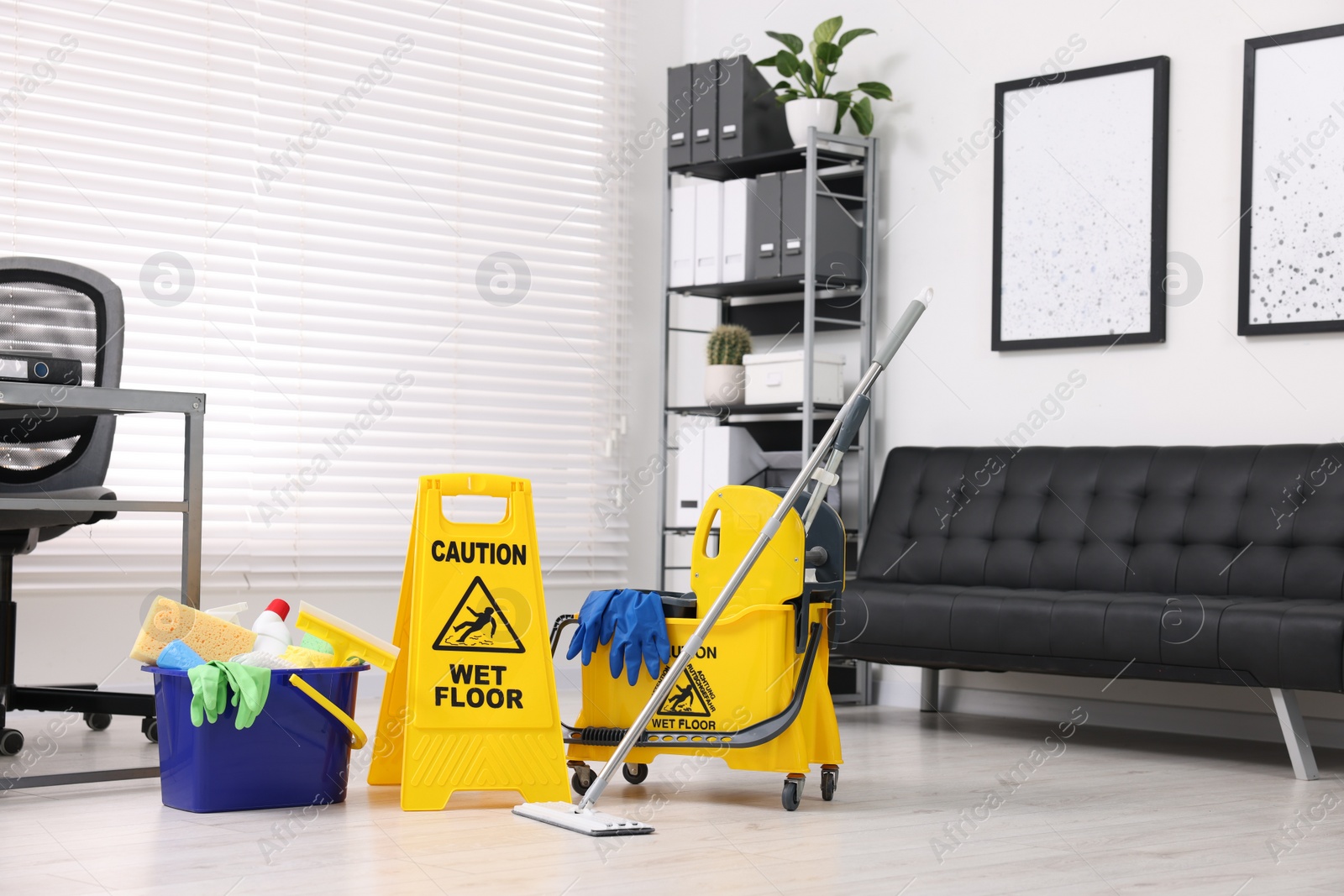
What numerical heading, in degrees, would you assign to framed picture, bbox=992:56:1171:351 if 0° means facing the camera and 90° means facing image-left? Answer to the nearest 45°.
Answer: approximately 45°

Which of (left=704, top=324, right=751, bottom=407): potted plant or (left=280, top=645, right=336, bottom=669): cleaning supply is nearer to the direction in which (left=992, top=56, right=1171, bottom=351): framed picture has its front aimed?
the cleaning supply

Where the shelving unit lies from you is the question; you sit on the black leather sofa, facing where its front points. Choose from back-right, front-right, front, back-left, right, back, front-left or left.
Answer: right

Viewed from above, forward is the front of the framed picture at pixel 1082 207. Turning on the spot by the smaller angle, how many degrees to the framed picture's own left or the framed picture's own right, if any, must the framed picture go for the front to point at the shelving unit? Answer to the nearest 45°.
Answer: approximately 45° to the framed picture's own right

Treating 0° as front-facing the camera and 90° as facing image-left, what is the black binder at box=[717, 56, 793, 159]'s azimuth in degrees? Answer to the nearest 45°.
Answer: approximately 45°

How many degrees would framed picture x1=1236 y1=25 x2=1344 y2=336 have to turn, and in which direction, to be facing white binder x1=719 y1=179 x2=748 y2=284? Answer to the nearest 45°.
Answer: approximately 45° to its right

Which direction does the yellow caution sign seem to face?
toward the camera

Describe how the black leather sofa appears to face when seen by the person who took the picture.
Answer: facing the viewer and to the left of the viewer

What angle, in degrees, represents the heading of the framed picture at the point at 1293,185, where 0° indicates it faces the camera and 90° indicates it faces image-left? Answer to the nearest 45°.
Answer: approximately 45°
